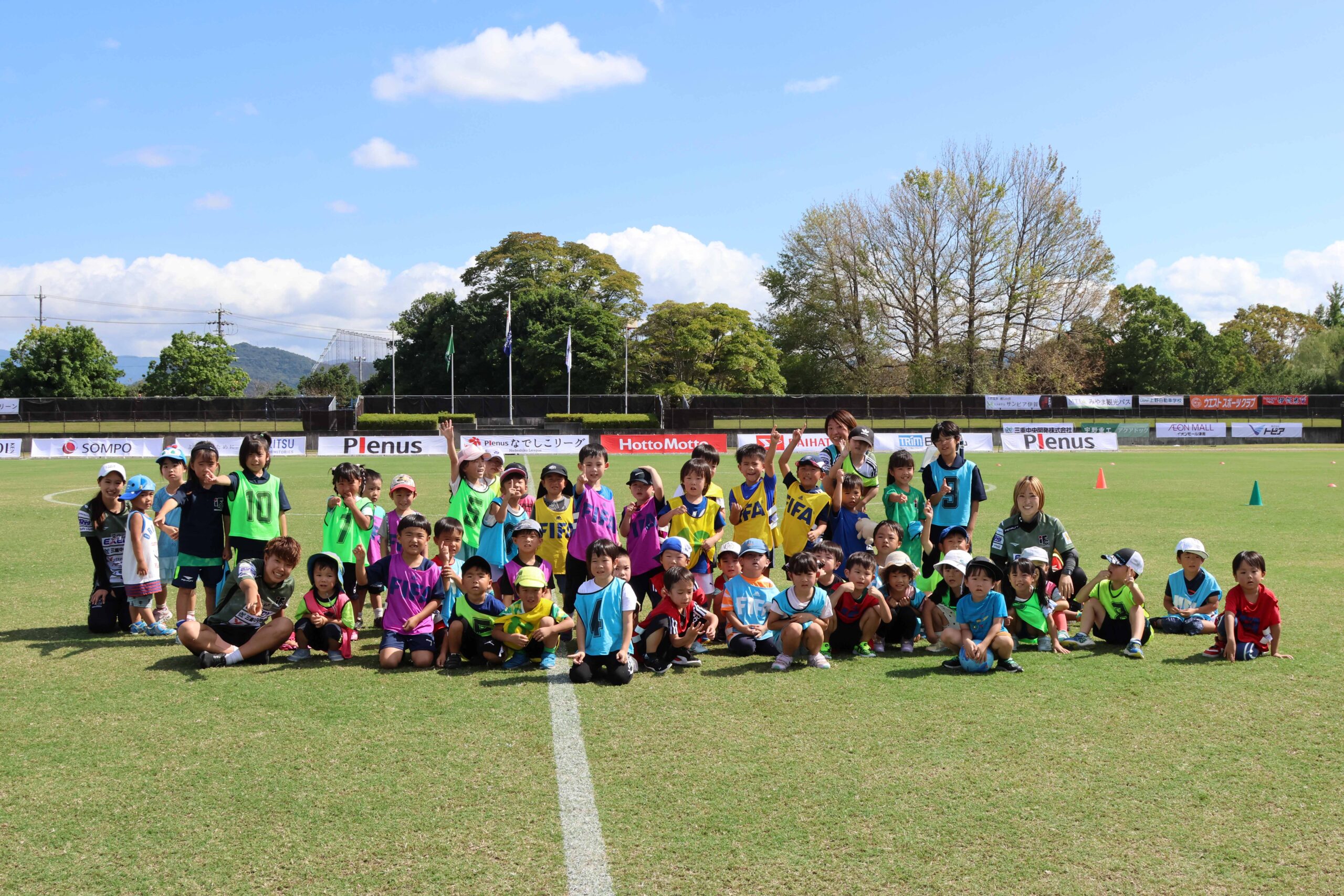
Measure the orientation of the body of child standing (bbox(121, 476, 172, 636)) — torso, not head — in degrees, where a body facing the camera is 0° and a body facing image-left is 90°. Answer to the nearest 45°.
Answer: approximately 315°

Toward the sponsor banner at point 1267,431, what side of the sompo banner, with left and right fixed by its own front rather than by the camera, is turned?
left

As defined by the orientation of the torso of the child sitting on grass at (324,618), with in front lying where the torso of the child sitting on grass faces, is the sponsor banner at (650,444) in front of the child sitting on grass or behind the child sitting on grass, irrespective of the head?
behind

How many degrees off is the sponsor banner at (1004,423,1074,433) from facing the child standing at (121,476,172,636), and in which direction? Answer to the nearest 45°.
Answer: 0° — it already faces them

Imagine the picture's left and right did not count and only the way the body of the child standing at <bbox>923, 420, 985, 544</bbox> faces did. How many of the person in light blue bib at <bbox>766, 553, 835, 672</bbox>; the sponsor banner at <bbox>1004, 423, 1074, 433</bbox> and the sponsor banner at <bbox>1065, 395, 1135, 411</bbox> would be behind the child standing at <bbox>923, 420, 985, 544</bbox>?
2

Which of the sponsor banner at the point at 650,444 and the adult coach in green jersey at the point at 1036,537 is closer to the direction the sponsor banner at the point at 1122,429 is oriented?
the adult coach in green jersey
